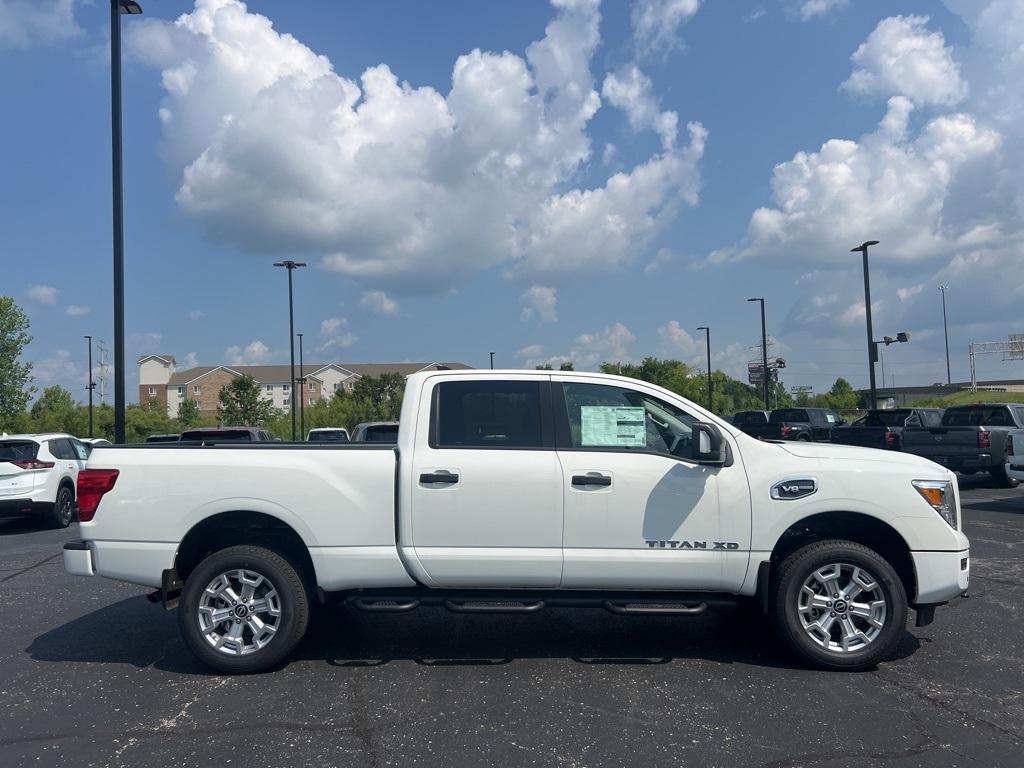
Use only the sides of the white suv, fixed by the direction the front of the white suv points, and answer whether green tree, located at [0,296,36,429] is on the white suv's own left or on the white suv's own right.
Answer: on the white suv's own left

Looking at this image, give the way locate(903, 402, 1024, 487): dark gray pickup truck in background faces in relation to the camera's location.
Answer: facing away from the viewer and to the right of the viewer

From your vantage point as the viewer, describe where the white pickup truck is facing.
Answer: facing to the right of the viewer

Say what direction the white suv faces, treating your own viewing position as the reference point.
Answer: facing away from the viewer and to the right of the viewer

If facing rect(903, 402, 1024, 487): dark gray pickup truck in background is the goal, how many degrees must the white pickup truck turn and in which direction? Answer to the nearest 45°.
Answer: approximately 45° to its left

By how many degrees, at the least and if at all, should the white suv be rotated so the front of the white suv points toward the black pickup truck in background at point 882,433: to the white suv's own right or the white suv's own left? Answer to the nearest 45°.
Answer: approximately 45° to the white suv's own right

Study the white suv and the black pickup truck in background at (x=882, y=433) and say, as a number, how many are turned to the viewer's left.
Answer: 0

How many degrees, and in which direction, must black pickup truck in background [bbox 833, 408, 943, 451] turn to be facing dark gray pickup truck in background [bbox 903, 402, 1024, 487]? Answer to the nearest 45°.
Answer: approximately 90° to its right

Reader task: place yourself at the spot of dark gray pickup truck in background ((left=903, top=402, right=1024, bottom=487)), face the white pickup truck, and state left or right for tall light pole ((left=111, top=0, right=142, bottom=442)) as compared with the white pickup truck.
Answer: right

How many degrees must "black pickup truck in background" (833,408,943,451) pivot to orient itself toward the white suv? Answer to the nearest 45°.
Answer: approximately 180°

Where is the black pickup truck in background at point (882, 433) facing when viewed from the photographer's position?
facing away from the viewer and to the right of the viewer

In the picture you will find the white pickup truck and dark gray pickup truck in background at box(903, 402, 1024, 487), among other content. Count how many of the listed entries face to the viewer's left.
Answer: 0

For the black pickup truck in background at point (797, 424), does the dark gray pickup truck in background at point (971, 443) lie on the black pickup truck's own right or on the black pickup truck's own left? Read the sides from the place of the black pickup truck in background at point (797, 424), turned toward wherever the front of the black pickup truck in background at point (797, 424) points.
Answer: on the black pickup truck's own right
